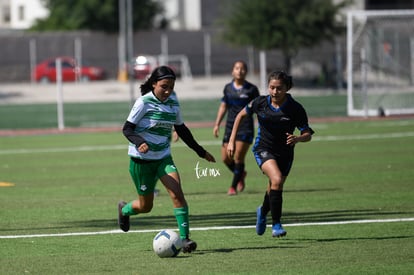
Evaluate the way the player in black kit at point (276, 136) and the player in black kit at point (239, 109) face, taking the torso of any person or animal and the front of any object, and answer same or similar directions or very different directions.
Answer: same or similar directions

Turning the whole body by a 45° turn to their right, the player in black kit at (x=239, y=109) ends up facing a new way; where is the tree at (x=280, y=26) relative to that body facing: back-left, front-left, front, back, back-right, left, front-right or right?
back-right

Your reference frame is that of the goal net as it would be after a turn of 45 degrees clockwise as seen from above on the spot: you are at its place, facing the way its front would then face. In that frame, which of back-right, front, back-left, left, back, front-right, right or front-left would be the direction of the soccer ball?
front-left

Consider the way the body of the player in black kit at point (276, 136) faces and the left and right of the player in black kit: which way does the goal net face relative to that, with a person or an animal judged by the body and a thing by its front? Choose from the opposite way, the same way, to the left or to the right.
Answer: the same way

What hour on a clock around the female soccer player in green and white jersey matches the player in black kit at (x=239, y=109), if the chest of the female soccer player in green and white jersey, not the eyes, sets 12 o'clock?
The player in black kit is roughly at 8 o'clock from the female soccer player in green and white jersey.

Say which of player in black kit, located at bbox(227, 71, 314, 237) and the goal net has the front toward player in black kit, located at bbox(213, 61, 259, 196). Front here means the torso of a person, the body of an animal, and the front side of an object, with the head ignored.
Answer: the goal net

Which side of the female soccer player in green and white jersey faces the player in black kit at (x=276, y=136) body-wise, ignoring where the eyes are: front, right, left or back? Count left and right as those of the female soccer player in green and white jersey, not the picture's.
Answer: left

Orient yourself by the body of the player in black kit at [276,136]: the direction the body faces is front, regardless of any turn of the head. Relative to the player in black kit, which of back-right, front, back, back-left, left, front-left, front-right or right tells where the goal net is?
back

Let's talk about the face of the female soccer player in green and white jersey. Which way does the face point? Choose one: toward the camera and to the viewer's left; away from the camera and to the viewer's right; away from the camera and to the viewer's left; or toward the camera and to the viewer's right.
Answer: toward the camera and to the viewer's right

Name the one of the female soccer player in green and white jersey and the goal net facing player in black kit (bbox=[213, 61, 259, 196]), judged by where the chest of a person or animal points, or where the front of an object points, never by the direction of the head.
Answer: the goal net

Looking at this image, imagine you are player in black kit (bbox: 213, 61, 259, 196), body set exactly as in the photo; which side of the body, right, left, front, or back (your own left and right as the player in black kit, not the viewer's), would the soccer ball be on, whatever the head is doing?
front

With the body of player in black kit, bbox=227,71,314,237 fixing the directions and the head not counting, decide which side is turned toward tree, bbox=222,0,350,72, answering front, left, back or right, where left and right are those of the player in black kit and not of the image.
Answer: back

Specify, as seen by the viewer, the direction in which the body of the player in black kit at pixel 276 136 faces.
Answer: toward the camera
